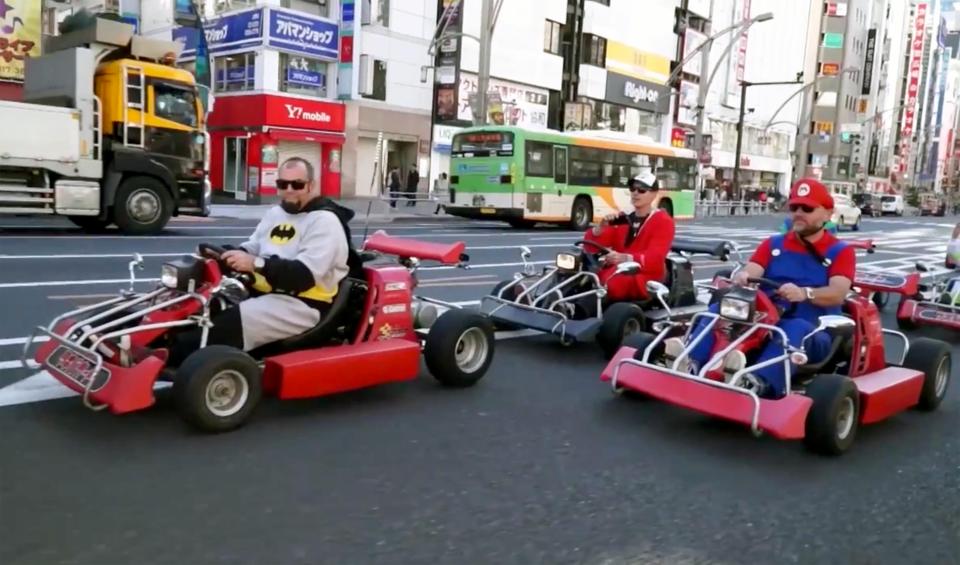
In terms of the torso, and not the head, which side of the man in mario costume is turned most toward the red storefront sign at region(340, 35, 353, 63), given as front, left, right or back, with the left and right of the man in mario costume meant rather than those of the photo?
right

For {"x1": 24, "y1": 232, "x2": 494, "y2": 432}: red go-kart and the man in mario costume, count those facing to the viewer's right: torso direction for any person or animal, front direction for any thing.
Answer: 0

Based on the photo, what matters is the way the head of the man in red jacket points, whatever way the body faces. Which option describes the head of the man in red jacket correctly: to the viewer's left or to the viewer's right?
to the viewer's left

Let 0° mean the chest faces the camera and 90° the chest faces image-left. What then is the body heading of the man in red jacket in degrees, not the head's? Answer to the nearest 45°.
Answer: approximately 45°

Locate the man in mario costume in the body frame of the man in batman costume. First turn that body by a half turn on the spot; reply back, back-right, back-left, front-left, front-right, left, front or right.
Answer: front-right

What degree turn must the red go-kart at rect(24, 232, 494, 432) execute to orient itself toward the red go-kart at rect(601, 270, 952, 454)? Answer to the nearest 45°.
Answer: approximately 135° to its left

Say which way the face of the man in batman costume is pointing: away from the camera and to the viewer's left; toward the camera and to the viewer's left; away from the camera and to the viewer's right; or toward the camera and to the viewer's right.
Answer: toward the camera and to the viewer's left

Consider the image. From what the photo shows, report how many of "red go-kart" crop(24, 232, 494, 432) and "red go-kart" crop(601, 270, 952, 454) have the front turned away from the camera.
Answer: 0

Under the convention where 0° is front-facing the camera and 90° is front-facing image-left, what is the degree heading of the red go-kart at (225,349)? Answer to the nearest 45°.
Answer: approximately 45°
